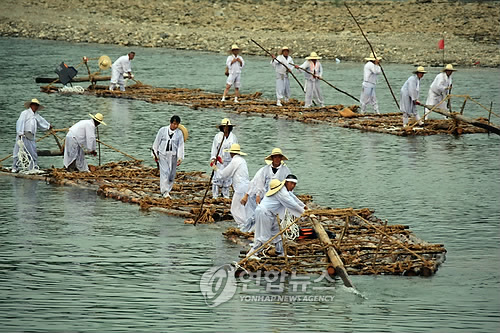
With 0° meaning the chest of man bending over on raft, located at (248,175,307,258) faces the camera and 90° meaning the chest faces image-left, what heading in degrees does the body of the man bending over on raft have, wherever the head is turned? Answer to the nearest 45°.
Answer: approximately 270°

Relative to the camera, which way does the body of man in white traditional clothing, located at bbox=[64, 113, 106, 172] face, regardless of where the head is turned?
to the viewer's right

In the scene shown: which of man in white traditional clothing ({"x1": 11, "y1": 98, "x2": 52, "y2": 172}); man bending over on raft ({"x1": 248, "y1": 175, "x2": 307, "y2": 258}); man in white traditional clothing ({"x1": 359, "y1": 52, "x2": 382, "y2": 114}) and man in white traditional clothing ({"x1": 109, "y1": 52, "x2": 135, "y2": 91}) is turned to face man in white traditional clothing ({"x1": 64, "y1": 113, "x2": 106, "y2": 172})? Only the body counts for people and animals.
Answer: man in white traditional clothing ({"x1": 11, "y1": 98, "x2": 52, "y2": 172})

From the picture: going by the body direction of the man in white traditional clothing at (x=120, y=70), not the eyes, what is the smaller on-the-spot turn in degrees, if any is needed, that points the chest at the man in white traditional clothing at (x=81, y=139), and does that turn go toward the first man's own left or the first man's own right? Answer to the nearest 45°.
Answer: approximately 90° to the first man's own right

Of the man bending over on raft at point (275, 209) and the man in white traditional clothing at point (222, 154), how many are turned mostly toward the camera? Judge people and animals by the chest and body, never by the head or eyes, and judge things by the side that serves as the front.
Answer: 1

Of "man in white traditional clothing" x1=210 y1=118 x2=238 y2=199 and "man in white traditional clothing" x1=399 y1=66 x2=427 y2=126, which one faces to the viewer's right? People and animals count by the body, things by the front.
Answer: "man in white traditional clothing" x1=399 y1=66 x2=427 y2=126

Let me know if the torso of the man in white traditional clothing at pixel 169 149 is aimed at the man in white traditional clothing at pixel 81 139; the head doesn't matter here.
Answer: no

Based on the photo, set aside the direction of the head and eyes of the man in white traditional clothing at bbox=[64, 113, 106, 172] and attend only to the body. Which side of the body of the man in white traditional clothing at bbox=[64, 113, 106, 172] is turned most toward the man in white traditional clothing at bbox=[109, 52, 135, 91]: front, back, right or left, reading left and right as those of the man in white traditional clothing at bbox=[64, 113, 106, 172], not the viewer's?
left

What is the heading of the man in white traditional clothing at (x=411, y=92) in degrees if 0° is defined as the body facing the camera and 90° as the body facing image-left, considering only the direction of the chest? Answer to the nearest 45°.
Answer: approximately 270°

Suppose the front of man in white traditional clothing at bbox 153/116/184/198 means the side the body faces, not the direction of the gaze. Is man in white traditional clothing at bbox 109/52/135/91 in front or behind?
behind

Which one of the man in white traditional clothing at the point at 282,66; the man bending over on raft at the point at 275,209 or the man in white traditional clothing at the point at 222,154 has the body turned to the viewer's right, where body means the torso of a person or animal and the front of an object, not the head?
the man bending over on raft

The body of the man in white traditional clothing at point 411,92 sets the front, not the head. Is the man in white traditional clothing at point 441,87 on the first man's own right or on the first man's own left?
on the first man's own left

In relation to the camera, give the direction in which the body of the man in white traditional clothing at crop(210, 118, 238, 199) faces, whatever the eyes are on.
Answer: toward the camera

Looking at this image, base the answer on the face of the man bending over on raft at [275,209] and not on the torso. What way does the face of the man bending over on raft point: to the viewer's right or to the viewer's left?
to the viewer's right
